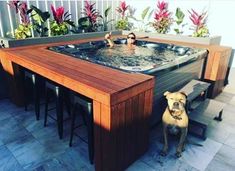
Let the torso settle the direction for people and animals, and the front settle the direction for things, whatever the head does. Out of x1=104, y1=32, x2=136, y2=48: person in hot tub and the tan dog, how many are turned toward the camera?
2

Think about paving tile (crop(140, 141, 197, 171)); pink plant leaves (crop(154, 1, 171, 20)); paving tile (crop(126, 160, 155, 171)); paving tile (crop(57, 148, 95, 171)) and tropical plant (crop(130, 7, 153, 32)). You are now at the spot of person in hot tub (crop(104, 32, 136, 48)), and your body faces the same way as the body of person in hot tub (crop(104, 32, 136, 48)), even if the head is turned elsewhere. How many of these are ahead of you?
3

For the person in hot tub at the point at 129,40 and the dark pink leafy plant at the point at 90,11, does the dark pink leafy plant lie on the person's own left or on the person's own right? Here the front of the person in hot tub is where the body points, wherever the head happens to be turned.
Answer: on the person's own right

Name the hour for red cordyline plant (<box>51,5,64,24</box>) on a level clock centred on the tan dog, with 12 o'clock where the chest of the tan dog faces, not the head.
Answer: The red cordyline plant is roughly at 4 o'clock from the tan dog.

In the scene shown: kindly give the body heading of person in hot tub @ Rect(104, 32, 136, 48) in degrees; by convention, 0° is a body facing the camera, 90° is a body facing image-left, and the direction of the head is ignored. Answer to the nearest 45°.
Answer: approximately 0°

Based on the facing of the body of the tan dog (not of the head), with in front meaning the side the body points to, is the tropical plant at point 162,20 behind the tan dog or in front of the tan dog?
behind

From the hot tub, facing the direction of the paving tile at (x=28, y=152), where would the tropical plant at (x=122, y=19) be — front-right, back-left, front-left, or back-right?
back-right

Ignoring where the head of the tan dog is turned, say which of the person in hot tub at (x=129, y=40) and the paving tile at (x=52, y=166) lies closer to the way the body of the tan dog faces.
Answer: the paving tile

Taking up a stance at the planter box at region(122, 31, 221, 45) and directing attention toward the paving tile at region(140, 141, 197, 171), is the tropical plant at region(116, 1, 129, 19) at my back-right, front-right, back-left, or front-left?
back-right

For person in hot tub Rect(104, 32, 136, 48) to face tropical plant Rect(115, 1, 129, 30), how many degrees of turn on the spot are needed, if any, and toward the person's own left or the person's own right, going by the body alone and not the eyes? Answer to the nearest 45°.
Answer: approximately 180°

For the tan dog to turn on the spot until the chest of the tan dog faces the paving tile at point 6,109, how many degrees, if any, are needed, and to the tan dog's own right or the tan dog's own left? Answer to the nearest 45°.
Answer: approximately 90° to the tan dog's own right

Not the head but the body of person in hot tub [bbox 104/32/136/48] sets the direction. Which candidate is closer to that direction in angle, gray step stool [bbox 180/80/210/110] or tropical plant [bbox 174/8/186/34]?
the gray step stool
